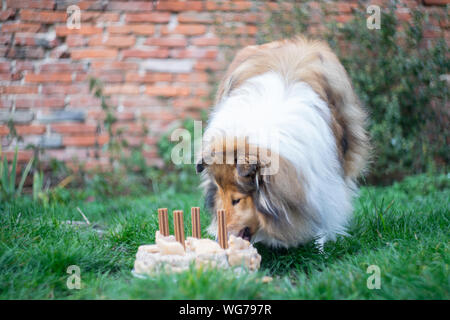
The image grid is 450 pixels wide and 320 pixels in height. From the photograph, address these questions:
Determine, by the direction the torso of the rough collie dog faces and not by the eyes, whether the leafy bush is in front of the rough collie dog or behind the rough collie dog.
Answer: behind

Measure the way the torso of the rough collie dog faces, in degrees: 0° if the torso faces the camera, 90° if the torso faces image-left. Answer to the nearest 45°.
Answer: approximately 45°
